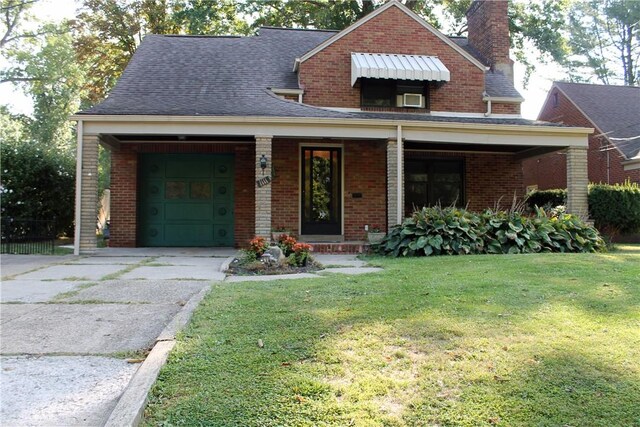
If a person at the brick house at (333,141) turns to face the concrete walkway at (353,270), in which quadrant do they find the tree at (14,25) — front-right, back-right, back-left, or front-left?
back-right

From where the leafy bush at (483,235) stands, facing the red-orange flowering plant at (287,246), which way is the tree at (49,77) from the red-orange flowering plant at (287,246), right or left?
right

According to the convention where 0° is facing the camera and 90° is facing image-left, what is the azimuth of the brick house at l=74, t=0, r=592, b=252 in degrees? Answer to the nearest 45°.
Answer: approximately 0°

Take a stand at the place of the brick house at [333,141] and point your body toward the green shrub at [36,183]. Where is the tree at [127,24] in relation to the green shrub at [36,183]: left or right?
right

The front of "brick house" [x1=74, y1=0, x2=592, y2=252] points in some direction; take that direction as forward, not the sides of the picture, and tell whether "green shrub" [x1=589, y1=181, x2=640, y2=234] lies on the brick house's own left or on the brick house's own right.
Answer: on the brick house's own left

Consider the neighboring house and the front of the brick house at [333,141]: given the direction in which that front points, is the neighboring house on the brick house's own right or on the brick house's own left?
on the brick house's own left

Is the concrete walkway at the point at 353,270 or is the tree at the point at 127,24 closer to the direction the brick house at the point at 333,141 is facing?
the concrete walkway

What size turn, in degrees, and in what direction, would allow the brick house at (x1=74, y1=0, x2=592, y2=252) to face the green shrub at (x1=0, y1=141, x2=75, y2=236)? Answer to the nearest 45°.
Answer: approximately 90° to its right

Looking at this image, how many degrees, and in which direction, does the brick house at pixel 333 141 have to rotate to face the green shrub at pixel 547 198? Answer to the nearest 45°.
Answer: approximately 90° to its left

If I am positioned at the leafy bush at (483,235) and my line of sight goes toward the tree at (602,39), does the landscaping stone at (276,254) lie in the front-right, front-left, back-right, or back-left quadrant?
back-left

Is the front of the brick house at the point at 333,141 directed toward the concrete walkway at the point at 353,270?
yes

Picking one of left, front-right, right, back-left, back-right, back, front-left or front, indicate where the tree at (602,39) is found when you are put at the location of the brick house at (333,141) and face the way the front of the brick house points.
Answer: back-left
